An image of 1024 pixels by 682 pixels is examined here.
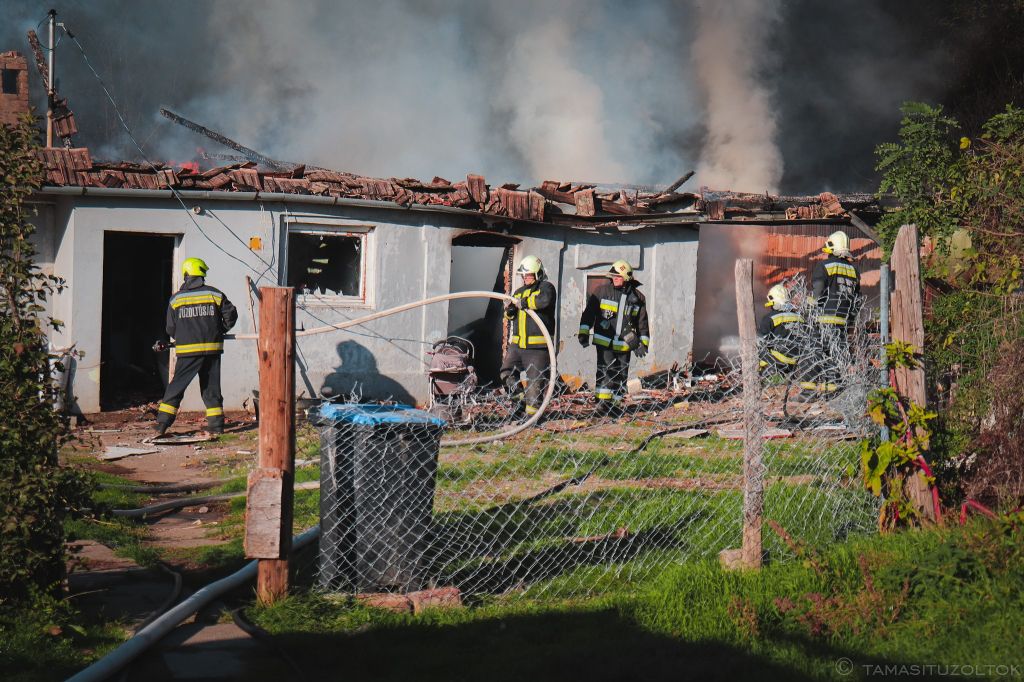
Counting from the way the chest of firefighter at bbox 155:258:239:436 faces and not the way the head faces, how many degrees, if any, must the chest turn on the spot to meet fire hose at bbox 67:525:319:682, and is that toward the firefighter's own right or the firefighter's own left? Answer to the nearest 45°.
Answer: approximately 180°

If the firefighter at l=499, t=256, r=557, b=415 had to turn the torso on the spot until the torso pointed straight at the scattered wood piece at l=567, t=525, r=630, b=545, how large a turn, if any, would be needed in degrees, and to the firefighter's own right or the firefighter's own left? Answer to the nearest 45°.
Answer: approximately 45° to the firefighter's own left

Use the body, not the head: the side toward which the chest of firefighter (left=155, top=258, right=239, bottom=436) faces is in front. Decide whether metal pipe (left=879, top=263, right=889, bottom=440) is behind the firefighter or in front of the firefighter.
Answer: behind

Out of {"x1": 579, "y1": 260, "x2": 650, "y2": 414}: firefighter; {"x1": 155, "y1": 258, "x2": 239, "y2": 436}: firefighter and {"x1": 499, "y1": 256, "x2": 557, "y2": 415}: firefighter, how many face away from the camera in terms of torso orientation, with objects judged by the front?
1

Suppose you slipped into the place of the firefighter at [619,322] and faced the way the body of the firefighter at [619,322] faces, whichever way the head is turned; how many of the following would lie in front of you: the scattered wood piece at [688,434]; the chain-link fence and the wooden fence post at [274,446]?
3

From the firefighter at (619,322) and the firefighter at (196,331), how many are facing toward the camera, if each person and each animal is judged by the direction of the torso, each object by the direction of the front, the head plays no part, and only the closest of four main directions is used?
1

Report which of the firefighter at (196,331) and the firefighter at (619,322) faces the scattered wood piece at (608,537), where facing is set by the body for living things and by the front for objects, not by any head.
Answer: the firefighter at (619,322)

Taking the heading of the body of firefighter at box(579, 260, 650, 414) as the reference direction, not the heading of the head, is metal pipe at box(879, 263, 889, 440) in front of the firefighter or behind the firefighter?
in front

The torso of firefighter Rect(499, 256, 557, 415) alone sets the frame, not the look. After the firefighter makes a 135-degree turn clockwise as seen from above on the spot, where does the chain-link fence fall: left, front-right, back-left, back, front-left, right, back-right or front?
back

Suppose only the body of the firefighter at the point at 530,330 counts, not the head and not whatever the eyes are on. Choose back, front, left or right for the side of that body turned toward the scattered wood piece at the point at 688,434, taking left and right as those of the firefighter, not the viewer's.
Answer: left

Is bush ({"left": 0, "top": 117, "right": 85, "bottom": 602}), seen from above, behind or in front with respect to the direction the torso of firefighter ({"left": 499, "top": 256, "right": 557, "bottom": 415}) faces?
in front

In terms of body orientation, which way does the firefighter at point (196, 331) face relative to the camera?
away from the camera
